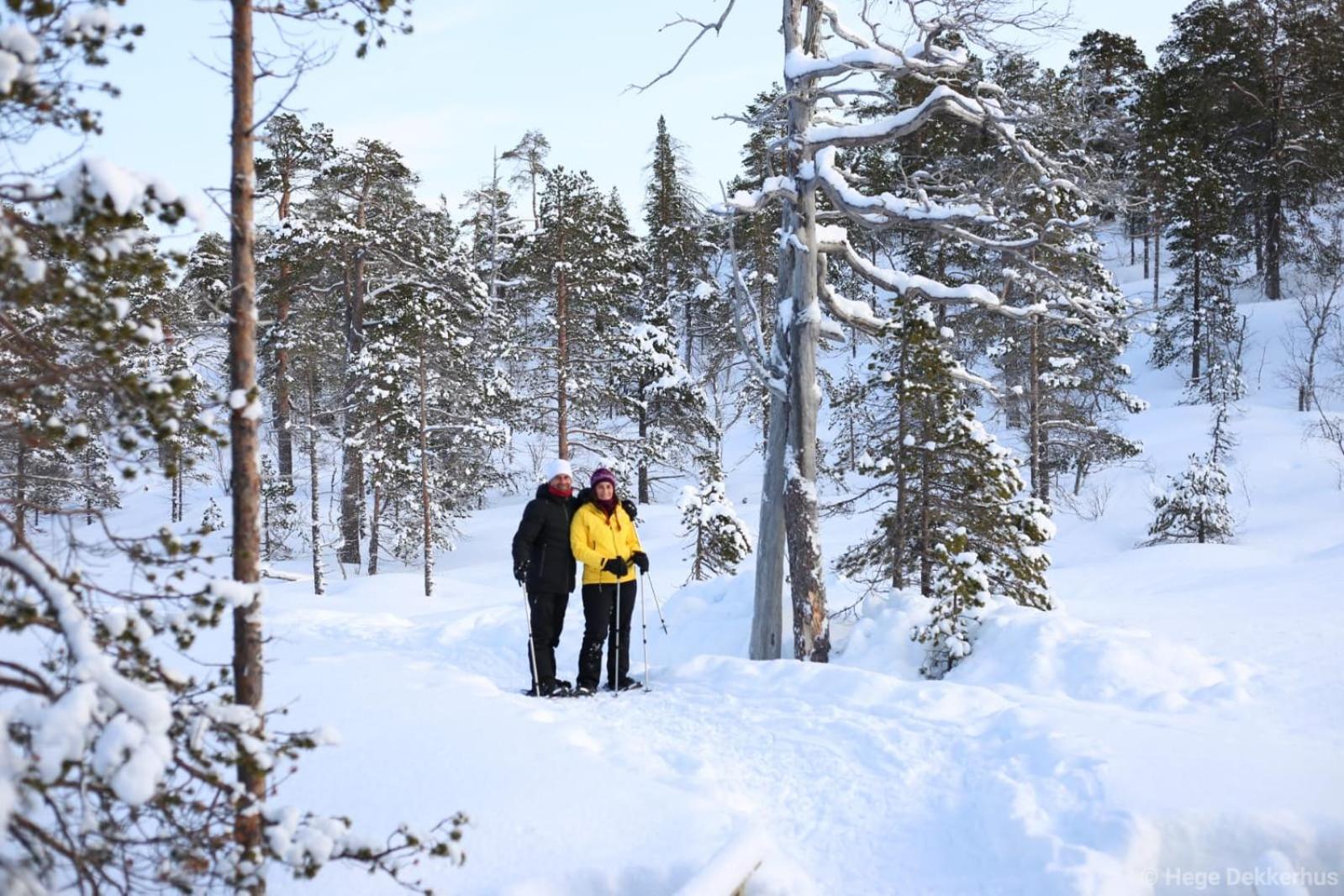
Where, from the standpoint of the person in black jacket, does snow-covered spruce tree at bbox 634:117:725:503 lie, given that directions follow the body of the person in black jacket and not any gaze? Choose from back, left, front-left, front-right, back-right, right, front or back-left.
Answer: back-left

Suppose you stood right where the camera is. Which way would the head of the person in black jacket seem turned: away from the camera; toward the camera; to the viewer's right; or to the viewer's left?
toward the camera

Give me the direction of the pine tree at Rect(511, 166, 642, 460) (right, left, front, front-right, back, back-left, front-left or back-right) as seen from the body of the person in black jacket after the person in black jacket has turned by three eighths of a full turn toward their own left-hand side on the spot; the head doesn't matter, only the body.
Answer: front

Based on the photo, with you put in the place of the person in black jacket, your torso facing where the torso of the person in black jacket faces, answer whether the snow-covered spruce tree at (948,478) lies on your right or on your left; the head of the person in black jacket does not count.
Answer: on your left

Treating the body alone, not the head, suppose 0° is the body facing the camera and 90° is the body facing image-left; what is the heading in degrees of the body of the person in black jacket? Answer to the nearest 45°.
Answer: approximately 315°

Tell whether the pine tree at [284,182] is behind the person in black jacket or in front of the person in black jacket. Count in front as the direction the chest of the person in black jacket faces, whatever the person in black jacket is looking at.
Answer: behind

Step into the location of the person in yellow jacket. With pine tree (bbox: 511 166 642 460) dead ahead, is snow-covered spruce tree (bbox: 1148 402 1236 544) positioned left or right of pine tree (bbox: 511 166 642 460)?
right

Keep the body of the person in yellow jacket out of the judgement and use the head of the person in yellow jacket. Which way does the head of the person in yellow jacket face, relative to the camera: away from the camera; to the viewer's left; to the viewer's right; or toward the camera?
toward the camera

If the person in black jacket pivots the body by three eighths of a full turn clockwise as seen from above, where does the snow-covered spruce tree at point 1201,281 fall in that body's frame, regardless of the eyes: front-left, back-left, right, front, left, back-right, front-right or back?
back-right

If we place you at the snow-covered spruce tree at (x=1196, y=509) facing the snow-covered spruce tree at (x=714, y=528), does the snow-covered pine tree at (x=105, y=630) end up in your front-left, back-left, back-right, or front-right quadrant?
front-left

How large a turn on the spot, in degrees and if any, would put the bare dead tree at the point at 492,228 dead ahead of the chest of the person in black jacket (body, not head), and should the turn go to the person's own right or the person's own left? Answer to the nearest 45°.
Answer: approximately 135° to the person's own left

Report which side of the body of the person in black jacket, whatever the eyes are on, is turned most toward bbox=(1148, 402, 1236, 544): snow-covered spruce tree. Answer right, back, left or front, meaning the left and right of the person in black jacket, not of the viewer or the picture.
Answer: left
